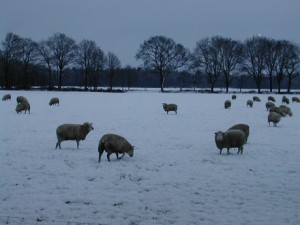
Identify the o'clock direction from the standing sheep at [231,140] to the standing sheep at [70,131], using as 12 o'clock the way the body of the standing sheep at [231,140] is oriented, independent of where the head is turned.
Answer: the standing sheep at [70,131] is roughly at 1 o'clock from the standing sheep at [231,140].

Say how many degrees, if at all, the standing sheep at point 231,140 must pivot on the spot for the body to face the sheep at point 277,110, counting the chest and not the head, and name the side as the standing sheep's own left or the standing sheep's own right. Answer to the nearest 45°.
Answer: approximately 135° to the standing sheep's own right

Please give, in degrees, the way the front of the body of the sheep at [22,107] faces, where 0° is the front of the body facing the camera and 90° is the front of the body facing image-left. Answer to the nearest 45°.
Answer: approximately 90°

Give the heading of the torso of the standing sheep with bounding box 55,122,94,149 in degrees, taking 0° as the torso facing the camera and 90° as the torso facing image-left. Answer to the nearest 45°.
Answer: approximately 270°

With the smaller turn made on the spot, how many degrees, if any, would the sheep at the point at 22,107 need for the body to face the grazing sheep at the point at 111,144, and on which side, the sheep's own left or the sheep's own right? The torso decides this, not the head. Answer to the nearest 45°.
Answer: approximately 90° to the sheep's own left

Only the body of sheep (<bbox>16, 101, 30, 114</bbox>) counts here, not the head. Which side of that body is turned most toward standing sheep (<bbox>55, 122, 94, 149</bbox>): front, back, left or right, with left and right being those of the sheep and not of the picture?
left

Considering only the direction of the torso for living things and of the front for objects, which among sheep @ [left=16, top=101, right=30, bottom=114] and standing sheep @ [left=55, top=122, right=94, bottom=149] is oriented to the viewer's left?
the sheep

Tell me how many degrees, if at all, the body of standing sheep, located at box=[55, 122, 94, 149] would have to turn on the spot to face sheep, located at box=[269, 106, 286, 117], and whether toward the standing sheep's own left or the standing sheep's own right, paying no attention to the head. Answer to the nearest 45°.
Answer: approximately 45° to the standing sheep's own left

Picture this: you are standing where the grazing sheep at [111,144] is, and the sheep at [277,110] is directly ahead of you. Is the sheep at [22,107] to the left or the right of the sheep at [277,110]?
left

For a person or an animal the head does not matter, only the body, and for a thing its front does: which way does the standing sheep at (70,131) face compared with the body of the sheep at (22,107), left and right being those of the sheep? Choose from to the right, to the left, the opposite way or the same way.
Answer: the opposite way

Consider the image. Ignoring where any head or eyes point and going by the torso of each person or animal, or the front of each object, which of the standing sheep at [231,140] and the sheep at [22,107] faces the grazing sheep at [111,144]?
the standing sheep

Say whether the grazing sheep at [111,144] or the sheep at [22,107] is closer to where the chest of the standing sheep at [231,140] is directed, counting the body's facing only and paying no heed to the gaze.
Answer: the grazing sheep
